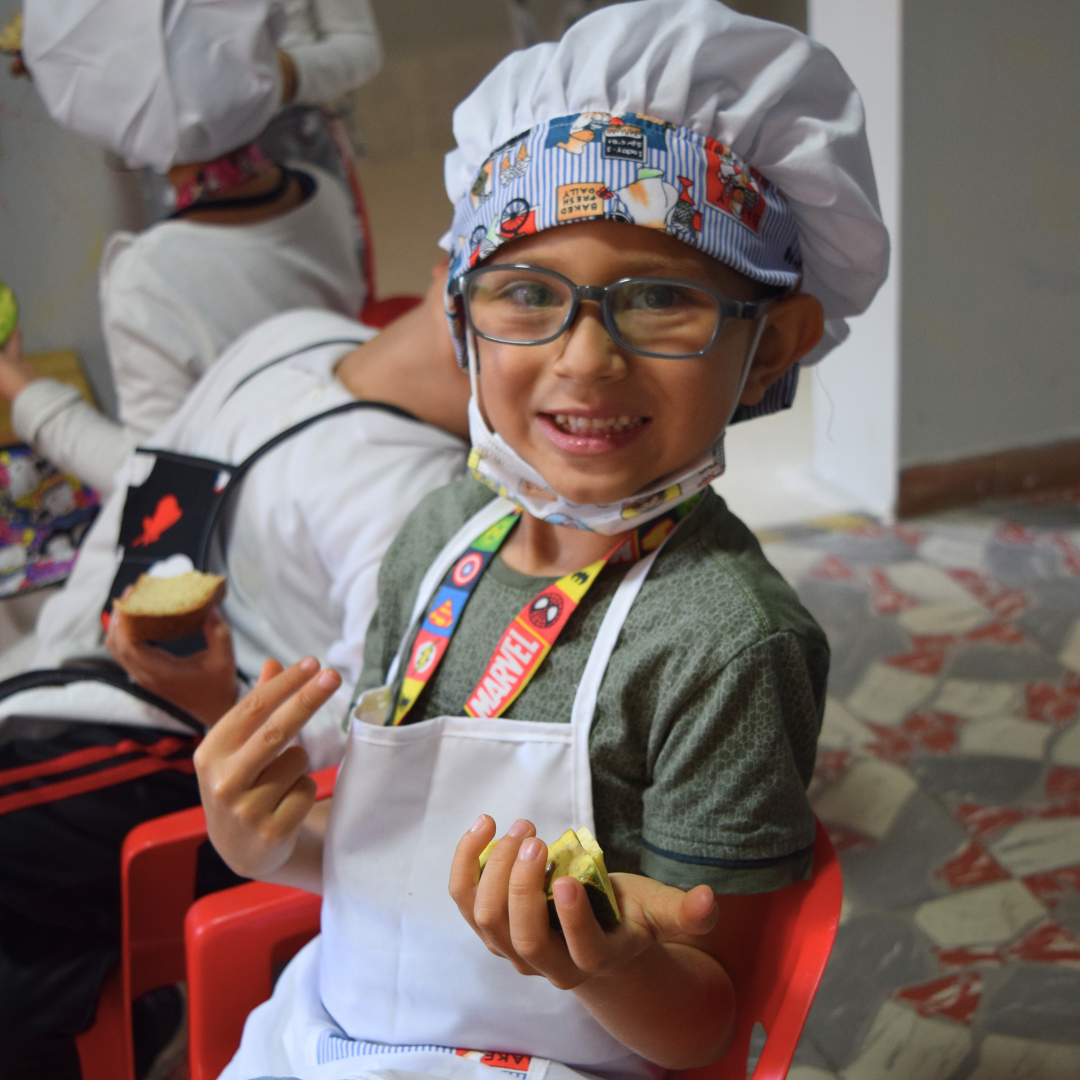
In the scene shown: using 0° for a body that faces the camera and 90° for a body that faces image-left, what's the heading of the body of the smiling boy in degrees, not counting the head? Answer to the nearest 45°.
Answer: approximately 45°

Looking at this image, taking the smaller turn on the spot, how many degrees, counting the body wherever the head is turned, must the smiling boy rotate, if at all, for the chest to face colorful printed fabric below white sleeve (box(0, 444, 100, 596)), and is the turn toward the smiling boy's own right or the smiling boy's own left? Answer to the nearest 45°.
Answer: approximately 90° to the smiling boy's own right
